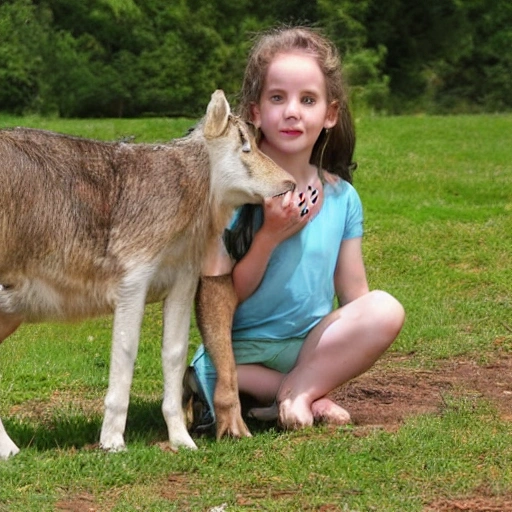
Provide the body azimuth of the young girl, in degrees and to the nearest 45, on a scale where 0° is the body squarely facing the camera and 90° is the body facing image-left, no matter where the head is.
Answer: approximately 0°
